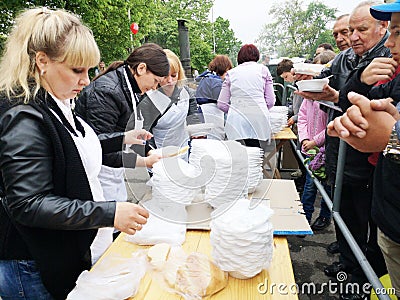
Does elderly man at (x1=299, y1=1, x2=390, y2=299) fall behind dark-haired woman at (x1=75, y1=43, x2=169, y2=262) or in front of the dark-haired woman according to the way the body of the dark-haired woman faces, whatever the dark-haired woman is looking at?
in front

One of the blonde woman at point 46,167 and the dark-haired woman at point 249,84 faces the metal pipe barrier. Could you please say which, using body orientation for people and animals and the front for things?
the blonde woman

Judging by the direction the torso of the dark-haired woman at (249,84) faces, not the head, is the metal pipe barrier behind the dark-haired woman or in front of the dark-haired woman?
behind

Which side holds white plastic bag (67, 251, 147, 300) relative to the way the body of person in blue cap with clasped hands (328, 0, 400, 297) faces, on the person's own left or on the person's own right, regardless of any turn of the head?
on the person's own left

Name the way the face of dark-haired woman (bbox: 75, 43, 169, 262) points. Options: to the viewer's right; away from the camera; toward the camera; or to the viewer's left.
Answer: to the viewer's right

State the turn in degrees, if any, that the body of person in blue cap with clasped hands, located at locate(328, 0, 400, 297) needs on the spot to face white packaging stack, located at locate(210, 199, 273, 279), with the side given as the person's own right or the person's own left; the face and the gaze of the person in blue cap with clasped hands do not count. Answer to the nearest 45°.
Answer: approximately 45° to the person's own left

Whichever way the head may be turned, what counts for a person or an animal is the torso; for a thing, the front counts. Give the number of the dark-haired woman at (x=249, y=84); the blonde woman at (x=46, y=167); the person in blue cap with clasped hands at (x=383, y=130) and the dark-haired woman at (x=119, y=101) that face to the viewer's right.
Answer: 2

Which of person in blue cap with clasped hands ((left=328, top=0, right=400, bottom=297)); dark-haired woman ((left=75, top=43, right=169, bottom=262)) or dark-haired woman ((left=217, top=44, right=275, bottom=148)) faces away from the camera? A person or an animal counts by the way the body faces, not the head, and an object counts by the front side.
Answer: dark-haired woman ((left=217, top=44, right=275, bottom=148))

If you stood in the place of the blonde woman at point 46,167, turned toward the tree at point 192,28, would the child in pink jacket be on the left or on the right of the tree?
right

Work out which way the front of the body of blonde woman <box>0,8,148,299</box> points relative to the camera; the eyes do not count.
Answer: to the viewer's right

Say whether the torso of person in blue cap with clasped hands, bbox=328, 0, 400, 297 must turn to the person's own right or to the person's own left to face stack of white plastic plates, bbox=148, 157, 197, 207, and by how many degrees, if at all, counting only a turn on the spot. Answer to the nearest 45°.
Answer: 0° — they already face it

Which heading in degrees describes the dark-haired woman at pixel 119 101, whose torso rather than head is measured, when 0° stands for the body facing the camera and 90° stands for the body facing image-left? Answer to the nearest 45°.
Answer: approximately 270°

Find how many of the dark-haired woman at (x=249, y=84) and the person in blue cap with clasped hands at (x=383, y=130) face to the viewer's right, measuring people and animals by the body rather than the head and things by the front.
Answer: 0

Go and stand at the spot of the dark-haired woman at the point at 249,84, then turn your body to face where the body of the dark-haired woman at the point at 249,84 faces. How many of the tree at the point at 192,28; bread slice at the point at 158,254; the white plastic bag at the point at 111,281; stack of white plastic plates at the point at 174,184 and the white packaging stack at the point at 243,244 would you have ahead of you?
1

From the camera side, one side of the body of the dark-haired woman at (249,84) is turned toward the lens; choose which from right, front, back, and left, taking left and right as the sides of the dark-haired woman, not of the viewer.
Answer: back

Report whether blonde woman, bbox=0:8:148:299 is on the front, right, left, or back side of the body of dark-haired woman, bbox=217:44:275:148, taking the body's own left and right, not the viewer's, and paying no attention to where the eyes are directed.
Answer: back

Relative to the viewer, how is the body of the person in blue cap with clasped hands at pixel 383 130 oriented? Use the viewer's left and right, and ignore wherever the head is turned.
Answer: facing to the left of the viewer

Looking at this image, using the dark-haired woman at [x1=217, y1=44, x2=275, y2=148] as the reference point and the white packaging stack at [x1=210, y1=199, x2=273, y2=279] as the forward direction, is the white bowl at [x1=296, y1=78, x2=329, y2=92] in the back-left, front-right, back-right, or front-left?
front-left
